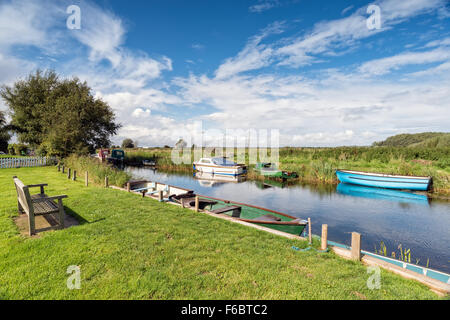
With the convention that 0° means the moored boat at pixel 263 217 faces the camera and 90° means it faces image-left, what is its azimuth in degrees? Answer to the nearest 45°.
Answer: approximately 315°

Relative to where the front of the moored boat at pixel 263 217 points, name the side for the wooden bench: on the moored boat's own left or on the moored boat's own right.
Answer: on the moored boat's own right

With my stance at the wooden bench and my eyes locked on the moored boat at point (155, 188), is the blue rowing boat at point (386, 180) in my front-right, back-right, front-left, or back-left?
front-right

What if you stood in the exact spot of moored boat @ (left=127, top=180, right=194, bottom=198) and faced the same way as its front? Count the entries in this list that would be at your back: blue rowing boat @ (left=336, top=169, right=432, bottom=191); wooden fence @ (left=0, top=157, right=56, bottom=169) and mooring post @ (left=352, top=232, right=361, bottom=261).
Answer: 1

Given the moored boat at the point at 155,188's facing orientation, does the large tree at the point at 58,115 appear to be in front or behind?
behind

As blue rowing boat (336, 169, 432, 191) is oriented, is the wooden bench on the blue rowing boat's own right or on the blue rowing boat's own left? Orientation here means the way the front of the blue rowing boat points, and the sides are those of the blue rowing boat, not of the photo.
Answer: on the blue rowing boat's own left

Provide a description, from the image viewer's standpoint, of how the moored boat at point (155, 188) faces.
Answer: facing the viewer and to the right of the viewer

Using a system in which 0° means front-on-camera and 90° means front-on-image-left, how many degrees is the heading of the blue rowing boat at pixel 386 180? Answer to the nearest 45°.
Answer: approximately 135°

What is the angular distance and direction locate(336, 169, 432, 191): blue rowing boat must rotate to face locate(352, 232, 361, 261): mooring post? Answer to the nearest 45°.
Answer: approximately 135° to its left

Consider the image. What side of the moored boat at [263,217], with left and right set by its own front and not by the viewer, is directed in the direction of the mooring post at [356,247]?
front

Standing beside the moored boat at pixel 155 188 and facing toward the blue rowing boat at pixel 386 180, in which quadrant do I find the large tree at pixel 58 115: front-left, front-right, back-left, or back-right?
back-left

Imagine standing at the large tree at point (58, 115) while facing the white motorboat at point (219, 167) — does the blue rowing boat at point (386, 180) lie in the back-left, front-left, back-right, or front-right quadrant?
front-right

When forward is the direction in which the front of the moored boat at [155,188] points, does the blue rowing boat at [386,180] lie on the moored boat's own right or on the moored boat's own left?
on the moored boat's own left
